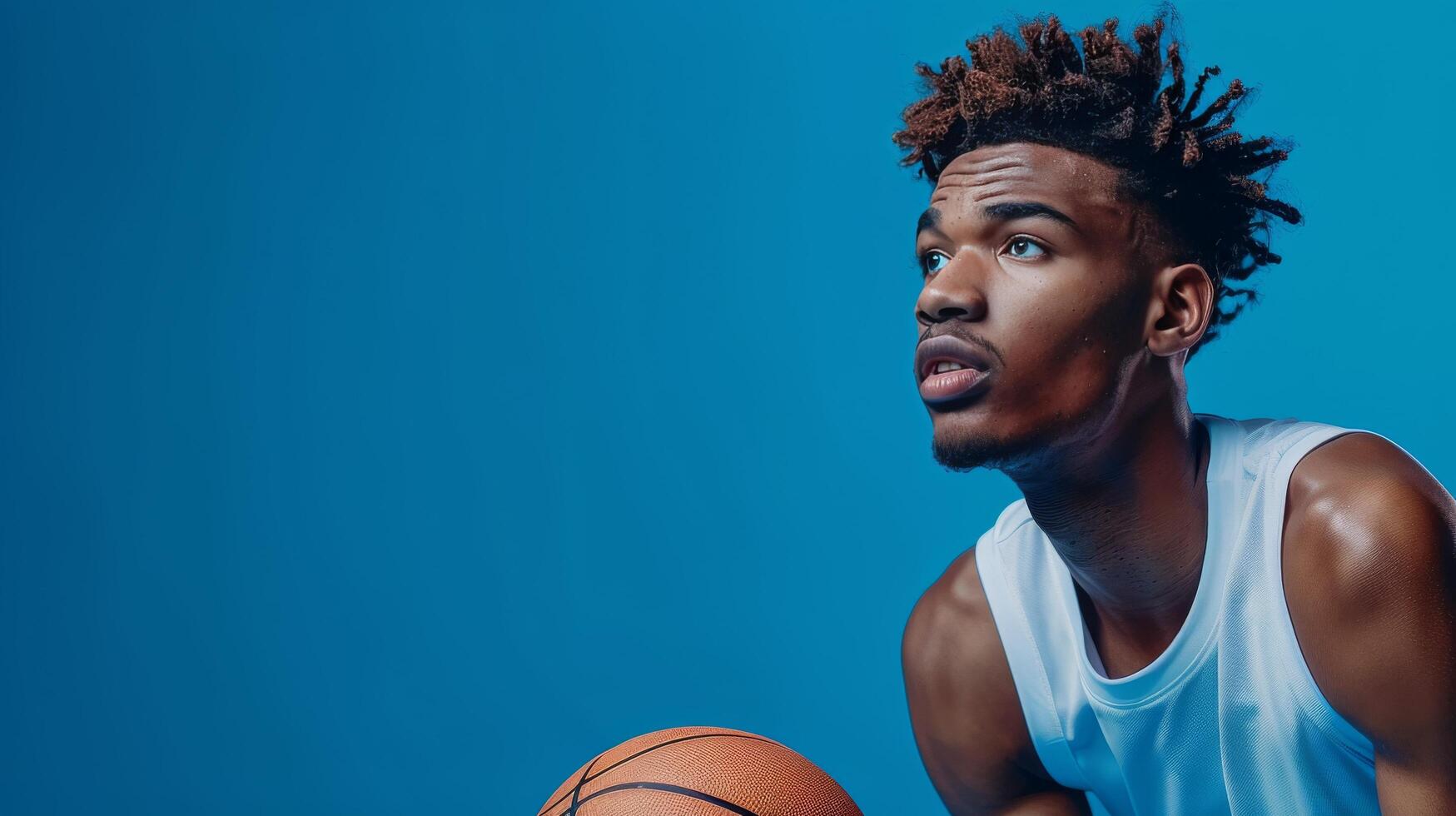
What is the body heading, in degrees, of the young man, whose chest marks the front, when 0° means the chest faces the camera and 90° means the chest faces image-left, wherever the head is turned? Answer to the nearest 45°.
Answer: approximately 45°

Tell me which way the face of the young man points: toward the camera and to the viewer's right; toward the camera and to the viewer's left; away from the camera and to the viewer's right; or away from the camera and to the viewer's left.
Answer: toward the camera and to the viewer's left

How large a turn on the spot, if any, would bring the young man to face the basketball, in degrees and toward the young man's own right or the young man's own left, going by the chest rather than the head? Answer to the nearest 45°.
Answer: approximately 45° to the young man's own right
